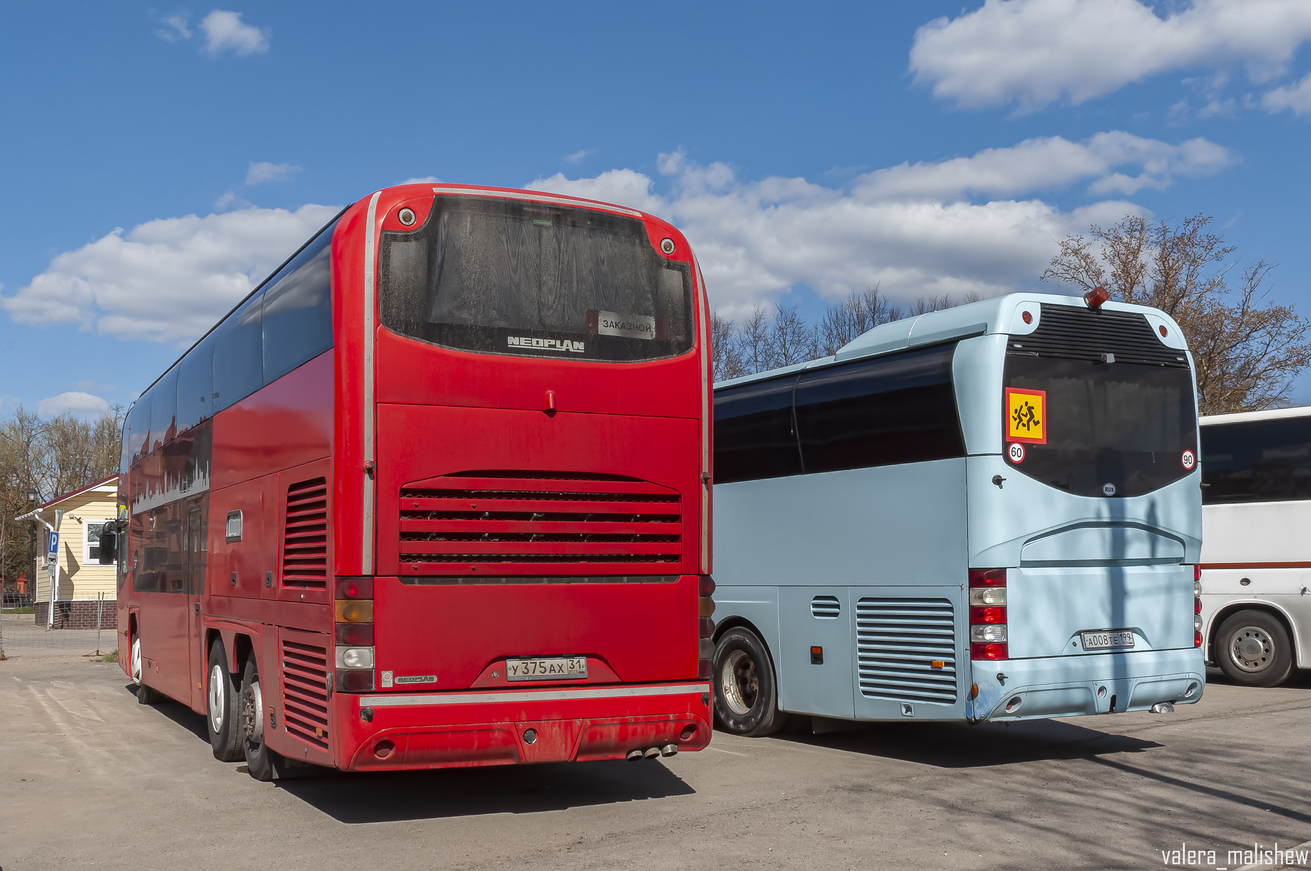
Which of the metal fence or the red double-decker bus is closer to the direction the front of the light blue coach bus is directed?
the metal fence

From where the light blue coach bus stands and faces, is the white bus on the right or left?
on its right

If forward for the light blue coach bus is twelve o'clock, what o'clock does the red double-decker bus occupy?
The red double-decker bus is roughly at 9 o'clock from the light blue coach bus.

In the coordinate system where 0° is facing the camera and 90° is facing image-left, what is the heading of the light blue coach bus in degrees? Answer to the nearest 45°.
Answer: approximately 135°

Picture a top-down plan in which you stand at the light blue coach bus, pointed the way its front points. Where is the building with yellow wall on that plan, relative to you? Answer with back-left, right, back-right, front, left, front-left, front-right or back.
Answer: front

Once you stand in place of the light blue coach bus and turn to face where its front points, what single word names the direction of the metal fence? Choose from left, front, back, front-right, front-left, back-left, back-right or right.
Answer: front
